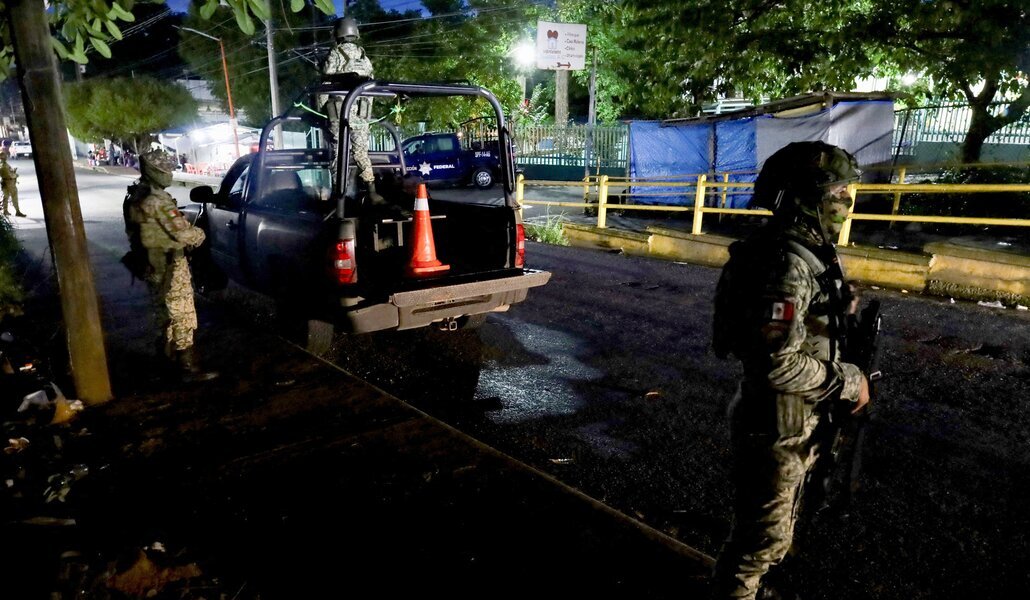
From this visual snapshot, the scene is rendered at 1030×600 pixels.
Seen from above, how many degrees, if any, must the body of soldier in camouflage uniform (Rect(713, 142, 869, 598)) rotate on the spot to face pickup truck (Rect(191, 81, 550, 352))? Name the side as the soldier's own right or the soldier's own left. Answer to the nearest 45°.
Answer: approximately 135° to the soldier's own left

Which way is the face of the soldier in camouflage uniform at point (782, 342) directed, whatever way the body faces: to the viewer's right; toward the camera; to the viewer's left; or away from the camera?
to the viewer's right

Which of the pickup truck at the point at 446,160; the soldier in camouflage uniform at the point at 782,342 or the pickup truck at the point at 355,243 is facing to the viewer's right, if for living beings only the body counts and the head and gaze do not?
the soldier in camouflage uniform

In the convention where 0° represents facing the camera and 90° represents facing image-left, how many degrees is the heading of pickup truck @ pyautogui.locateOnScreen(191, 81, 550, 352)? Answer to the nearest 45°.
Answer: approximately 135°

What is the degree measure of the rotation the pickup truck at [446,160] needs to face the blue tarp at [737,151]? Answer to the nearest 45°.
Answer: approximately 135° to its left

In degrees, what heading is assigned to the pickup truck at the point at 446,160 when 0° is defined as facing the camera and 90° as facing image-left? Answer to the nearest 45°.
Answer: approximately 90°

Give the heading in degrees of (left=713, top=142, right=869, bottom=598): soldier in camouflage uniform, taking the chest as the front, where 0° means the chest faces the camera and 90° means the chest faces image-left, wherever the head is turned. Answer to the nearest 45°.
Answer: approximately 270°

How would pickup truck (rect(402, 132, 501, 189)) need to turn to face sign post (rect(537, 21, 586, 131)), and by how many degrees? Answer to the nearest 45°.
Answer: approximately 180°

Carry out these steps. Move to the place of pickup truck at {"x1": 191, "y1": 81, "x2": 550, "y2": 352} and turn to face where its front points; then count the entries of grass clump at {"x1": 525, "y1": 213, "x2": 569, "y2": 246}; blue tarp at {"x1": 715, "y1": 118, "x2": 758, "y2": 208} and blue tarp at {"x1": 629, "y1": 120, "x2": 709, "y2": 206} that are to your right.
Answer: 3

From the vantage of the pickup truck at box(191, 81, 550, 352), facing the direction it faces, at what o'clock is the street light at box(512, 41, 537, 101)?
The street light is roughly at 2 o'clock from the pickup truck.

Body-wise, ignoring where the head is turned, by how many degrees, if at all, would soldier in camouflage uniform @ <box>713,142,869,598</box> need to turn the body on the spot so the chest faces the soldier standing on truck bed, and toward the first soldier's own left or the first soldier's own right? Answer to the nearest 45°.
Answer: approximately 135° to the first soldier's own left

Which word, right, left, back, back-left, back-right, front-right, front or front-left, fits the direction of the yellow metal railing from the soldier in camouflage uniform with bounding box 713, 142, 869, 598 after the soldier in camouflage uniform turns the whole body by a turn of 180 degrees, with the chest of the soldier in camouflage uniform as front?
right

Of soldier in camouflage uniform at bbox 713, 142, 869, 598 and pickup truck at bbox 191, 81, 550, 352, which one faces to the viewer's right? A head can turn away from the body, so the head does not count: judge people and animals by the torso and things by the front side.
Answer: the soldier in camouflage uniform

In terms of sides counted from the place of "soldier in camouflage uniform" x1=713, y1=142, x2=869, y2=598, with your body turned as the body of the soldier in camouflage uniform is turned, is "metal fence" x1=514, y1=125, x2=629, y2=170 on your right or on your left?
on your left
